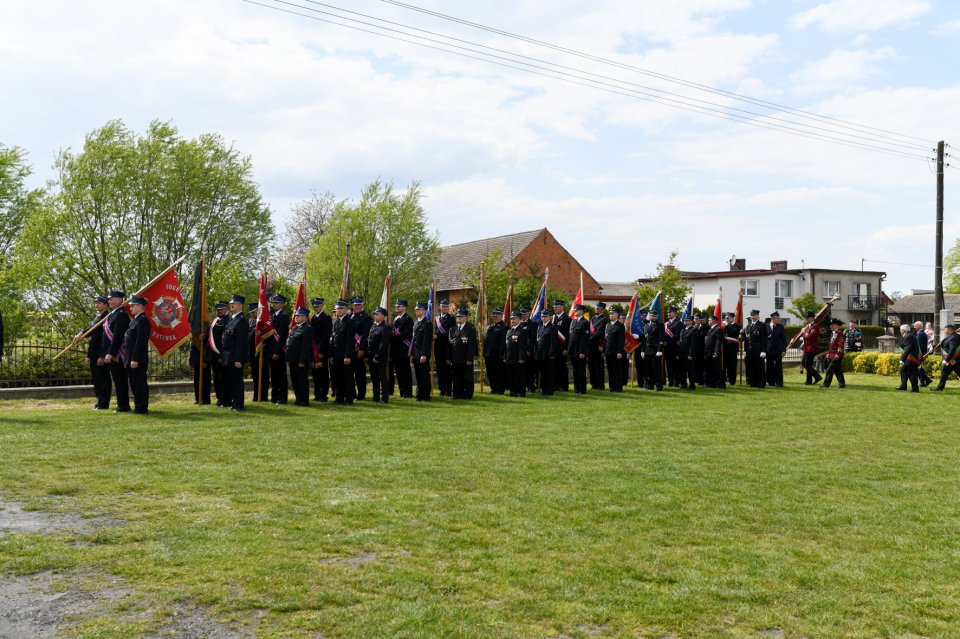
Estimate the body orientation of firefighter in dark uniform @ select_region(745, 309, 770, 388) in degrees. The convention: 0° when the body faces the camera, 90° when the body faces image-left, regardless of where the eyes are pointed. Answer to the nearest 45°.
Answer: approximately 45°

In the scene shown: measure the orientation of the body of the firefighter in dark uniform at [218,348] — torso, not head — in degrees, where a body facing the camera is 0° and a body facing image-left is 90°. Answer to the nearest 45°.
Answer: approximately 315°

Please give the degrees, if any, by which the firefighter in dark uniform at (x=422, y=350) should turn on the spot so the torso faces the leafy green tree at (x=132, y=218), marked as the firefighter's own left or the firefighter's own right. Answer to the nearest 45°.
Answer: approximately 90° to the firefighter's own right
